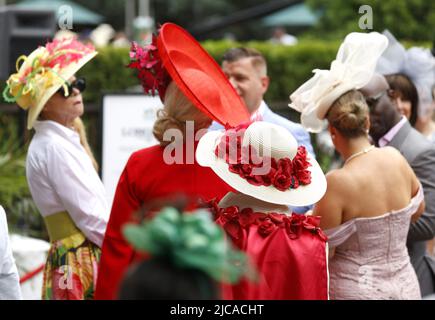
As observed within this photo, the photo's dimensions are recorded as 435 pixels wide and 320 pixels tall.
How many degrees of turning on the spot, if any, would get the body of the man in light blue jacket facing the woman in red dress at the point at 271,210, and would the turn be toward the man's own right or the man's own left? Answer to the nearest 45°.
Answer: approximately 45° to the man's own left

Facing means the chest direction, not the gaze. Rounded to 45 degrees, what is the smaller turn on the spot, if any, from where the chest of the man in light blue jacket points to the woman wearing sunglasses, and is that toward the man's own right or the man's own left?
0° — they already face them

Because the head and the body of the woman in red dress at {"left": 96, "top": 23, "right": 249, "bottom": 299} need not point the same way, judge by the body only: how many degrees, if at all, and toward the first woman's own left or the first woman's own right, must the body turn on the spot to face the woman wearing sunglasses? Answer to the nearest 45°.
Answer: approximately 90° to the first woman's own left

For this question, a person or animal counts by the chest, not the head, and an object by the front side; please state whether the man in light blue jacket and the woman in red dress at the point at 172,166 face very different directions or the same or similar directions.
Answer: very different directions

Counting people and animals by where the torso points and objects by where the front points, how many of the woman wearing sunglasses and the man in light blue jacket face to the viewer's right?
1

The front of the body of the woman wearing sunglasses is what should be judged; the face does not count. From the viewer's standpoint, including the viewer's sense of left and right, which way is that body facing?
facing to the right of the viewer

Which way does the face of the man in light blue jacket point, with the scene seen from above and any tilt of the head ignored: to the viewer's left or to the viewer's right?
to the viewer's left
